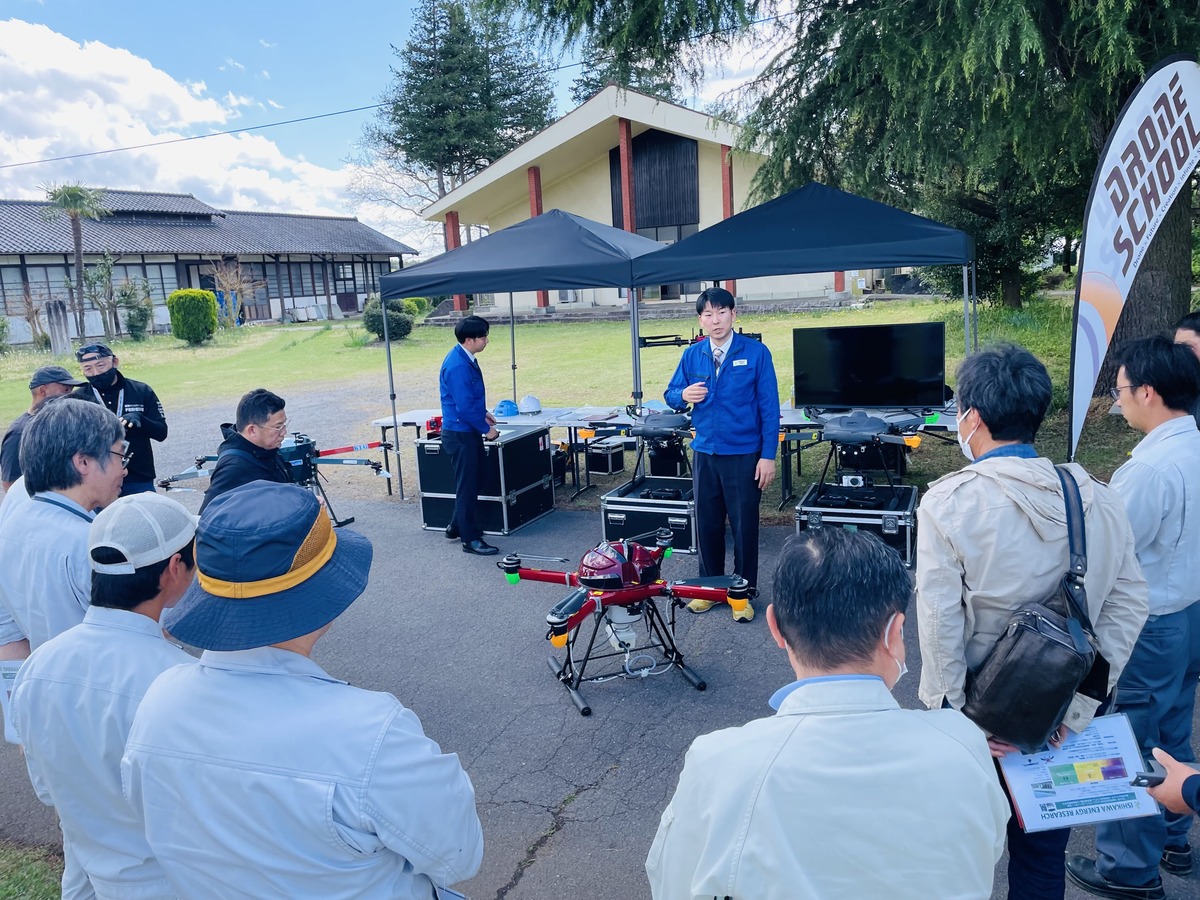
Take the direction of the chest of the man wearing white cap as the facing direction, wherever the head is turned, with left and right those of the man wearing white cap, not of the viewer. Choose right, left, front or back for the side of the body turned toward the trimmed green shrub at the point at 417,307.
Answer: front

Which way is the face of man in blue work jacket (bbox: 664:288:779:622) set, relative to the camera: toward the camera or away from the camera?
toward the camera

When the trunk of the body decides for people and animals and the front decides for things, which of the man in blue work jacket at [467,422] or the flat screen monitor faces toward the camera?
the flat screen monitor

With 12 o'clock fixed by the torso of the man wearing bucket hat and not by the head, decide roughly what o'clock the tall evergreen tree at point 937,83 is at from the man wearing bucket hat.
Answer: The tall evergreen tree is roughly at 12 o'clock from the man wearing bucket hat.

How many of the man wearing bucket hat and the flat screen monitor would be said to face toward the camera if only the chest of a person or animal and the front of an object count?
1

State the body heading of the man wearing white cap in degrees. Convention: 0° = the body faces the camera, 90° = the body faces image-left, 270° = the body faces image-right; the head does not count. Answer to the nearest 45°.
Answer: approximately 225°

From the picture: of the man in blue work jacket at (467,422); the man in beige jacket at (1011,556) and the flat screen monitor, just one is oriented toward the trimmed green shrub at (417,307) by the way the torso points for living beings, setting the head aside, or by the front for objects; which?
the man in beige jacket

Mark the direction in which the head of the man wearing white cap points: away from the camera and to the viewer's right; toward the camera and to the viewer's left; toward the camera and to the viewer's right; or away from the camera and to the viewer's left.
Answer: away from the camera and to the viewer's right

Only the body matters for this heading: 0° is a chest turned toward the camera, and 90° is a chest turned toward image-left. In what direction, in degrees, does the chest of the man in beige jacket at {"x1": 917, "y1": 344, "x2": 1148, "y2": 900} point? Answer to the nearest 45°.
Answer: approximately 135°

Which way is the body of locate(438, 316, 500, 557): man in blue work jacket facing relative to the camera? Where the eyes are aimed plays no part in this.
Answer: to the viewer's right

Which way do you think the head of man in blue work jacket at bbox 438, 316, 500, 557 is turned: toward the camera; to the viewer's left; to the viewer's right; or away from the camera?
to the viewer's right

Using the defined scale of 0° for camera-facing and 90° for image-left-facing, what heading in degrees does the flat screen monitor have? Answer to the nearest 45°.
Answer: approximately 0°

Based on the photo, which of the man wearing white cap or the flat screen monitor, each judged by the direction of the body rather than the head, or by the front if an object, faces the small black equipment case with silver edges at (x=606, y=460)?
the man wearing white cap

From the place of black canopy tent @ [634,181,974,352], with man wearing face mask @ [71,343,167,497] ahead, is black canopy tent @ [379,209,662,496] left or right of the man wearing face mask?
right

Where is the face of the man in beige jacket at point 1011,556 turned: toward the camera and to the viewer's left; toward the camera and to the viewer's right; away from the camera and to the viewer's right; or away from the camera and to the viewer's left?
away from the camera and to the viewer's left

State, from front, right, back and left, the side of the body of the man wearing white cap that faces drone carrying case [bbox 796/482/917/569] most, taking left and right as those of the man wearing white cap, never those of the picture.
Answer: front

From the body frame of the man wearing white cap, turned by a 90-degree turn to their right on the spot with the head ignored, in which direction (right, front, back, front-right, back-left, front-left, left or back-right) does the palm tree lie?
back-left

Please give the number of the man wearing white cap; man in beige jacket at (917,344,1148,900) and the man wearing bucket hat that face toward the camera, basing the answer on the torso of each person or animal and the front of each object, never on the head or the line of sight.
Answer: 0
